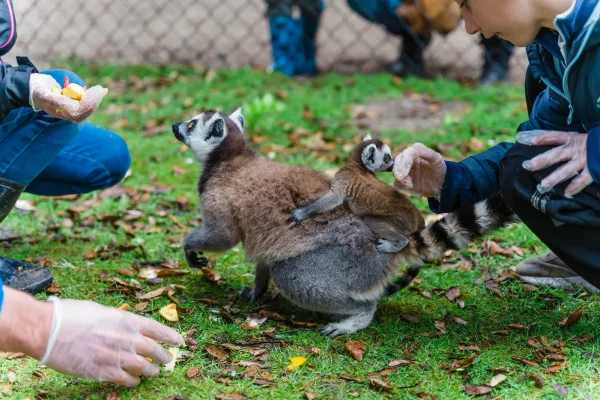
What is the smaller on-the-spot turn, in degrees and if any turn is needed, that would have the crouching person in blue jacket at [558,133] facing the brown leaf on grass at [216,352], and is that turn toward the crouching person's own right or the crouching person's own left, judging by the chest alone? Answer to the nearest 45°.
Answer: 0° — they already face it

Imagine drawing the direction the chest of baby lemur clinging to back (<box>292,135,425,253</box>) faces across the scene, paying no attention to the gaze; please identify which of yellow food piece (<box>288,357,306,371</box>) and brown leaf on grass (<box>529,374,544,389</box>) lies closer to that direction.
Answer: the yellow food piece

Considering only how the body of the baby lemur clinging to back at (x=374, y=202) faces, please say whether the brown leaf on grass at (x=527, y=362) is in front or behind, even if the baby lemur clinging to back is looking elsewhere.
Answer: behind

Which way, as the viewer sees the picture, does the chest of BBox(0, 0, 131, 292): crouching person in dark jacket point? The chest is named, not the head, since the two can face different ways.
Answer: to the viewer's right

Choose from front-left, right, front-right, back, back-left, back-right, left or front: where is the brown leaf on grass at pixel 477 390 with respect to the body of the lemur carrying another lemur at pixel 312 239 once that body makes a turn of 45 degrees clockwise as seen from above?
back

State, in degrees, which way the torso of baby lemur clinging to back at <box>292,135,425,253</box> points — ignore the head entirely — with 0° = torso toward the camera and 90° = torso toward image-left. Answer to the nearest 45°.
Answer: approximately 90°

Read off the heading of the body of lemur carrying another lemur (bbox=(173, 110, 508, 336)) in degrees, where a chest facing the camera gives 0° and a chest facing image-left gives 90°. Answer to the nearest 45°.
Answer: approximately 90°

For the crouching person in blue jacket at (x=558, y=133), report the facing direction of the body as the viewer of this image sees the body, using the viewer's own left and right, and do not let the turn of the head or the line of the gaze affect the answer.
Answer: facing to the left of the viewer

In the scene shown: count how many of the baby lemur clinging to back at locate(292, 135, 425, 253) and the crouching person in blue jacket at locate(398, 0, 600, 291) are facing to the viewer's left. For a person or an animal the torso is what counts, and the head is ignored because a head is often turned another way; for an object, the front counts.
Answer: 2

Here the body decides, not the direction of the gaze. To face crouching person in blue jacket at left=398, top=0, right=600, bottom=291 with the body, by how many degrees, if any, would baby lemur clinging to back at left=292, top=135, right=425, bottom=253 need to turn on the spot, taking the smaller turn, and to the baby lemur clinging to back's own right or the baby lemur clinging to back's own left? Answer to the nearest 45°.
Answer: approximately 135° to the baby lemur clinging to back's own left
